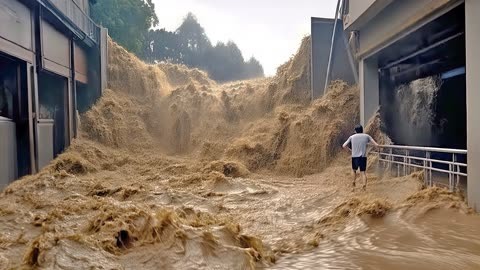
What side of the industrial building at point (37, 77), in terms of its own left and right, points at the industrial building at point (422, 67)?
front

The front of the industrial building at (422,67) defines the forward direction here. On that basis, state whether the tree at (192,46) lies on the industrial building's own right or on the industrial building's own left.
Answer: on the industrial building's own right

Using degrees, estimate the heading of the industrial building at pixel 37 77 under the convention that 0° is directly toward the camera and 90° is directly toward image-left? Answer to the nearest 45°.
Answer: approximately 315°

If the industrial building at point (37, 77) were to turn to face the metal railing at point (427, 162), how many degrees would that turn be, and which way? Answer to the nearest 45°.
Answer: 0° — it already faces it

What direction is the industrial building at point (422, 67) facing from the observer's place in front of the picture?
facing the viewer and to the left of the viewer

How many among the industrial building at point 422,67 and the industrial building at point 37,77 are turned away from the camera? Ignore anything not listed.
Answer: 0

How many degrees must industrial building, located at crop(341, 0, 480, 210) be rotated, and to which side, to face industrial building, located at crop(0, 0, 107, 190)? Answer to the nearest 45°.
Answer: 0° — it already faces it

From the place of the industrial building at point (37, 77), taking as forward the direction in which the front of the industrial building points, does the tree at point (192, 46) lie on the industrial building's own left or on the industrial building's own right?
on the industrial building's own left
